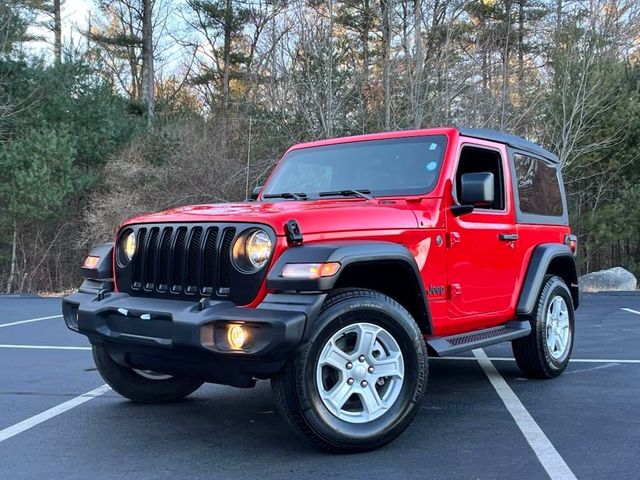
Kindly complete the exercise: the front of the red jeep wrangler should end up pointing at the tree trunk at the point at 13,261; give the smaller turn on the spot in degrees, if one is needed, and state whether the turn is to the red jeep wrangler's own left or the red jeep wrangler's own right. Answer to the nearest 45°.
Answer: approximately 90° to the red jeep wrangler's own right

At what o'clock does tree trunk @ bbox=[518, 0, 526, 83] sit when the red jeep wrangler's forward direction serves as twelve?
The tree trunk is roughly at 5 o'clock from the red jeep wrangler.

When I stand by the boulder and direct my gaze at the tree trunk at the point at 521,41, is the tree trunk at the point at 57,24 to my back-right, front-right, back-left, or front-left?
front-left

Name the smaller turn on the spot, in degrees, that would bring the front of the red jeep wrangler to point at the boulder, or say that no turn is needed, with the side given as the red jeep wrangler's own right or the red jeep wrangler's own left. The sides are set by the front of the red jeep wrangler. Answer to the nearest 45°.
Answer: approximately 180°

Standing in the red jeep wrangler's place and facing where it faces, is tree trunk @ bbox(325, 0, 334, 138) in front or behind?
behind

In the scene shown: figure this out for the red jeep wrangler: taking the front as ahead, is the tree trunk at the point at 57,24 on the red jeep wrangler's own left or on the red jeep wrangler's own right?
on the red jeep wrangler's own right

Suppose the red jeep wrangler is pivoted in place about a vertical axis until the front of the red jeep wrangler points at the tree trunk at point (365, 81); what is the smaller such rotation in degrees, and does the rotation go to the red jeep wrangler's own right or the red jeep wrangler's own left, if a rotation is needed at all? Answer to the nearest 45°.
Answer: approximately 135° to the red jeep wrangler's own right

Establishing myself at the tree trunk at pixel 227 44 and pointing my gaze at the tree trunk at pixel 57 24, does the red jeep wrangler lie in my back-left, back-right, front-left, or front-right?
back-left

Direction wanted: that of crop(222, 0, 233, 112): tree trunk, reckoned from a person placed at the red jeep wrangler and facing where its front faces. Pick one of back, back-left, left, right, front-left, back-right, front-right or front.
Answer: back-right
